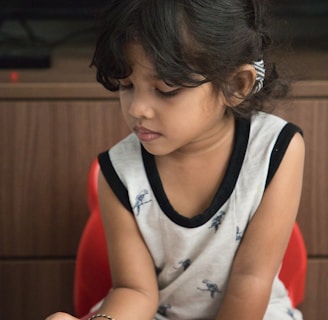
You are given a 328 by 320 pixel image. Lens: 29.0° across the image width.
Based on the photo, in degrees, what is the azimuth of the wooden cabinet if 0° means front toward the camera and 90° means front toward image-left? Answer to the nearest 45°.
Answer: approximately 0°
